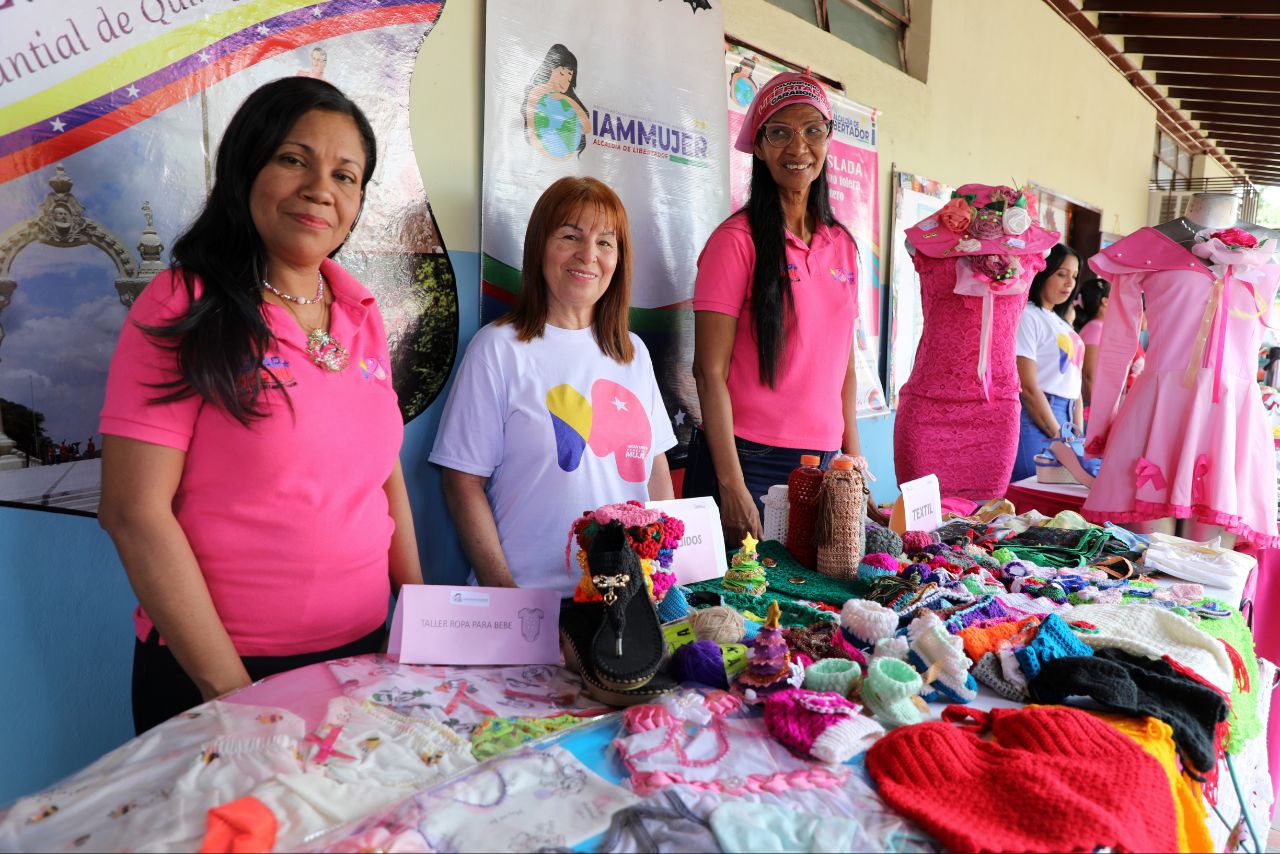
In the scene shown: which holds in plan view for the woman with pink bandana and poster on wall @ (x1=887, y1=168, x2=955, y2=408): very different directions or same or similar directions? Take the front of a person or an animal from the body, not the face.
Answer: same or similar directions

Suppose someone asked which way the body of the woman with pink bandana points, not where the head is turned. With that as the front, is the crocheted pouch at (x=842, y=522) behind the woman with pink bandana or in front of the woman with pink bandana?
in front

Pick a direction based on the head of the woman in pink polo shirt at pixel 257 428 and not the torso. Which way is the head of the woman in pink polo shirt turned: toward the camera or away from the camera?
toward the camera

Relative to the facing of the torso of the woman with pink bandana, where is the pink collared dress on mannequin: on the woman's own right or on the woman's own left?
on the woman's own left

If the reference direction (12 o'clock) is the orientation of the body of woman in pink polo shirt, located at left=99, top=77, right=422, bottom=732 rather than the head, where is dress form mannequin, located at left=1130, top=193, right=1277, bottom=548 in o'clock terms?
The dress form mannequin is roughly at 10 o'clock from the woman in pink polo shirt.

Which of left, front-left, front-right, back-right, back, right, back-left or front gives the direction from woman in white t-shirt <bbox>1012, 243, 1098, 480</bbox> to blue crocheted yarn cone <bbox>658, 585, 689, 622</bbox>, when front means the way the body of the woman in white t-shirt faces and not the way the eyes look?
front-right

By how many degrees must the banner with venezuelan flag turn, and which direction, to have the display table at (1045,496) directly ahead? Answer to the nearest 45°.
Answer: approximately 90° to its left

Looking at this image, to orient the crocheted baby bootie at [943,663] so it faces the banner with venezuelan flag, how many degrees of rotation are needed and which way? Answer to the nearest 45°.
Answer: approximately 135° to its right

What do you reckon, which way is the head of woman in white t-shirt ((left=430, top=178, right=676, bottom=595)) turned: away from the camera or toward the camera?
toward the camera

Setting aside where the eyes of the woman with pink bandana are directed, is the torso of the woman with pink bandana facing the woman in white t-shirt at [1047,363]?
no
